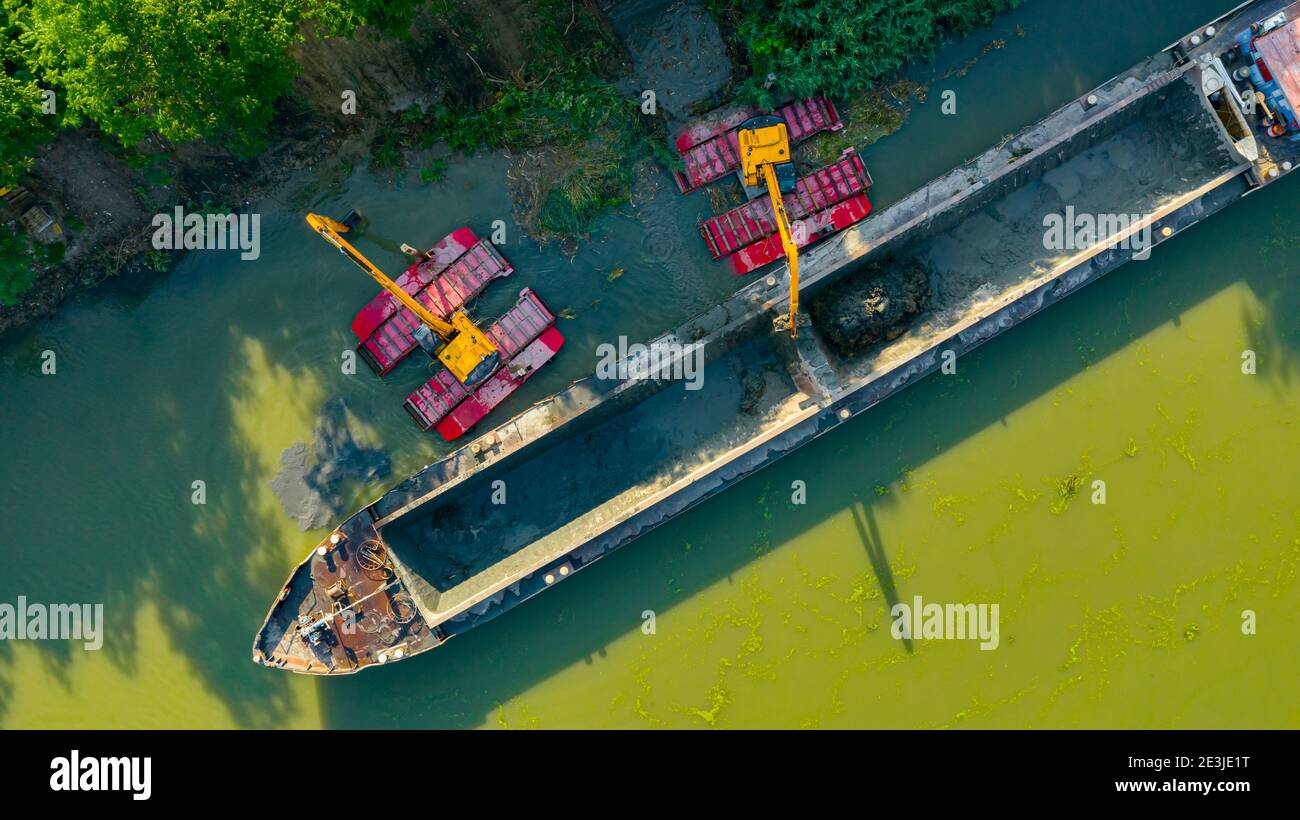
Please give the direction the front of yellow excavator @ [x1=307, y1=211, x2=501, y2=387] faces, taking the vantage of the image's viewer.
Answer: facing away from the viewer and to the left of the viewer

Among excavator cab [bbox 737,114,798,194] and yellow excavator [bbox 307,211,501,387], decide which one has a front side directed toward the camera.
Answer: the excavator cab

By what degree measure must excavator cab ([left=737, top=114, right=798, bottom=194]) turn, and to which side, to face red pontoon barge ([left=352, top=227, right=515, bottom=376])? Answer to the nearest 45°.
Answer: approximately 90° to its right

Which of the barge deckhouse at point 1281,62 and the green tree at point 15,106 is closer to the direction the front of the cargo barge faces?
the green tree

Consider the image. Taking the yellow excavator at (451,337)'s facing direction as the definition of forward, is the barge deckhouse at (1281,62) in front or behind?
behind

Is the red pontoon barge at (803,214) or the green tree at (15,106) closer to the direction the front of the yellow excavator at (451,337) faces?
the green tree

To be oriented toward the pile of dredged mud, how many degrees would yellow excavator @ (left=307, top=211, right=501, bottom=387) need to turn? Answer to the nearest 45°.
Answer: approximately 135° to its right

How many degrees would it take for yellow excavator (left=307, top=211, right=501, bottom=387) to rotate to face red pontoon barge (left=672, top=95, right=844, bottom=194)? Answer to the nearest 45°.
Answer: approximately 135° to its right

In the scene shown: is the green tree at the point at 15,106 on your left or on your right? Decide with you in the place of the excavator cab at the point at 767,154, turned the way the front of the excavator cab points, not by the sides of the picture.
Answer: on your right

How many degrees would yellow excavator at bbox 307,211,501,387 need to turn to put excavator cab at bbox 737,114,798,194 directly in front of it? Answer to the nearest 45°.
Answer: approximately 135° to its right

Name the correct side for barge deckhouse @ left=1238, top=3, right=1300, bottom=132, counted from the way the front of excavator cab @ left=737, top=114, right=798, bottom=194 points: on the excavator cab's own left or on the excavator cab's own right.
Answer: on the excavator cab's own left

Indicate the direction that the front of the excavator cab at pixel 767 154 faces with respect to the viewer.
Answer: facing the viewer

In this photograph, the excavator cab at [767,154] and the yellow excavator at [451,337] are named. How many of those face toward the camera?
1
